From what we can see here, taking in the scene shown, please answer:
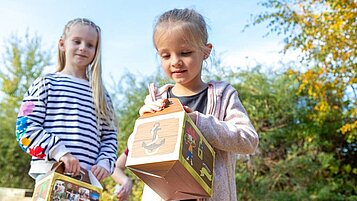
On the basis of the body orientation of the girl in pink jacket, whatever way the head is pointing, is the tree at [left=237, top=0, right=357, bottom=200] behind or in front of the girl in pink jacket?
behind

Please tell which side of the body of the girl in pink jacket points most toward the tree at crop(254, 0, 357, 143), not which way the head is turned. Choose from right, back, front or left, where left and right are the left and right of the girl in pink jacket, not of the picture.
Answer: back

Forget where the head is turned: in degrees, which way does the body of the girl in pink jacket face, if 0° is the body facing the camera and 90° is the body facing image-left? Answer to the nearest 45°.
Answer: approximately 45°
